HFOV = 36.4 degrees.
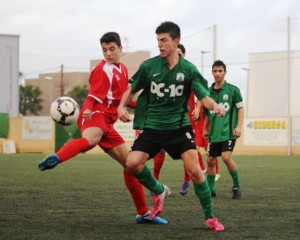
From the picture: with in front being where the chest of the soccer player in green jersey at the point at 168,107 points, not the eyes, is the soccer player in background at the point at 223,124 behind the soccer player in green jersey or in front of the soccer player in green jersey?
behind

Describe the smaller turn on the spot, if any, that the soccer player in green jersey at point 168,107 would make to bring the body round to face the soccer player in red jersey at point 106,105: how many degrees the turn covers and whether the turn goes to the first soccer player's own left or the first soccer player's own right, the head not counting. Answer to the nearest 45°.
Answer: approximately 135° to the first soccer player's own right

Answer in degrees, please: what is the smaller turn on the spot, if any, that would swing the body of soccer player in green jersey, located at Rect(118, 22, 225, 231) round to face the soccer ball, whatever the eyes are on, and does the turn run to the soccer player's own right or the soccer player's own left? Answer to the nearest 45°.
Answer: approximately 135° to the soccer player's own right

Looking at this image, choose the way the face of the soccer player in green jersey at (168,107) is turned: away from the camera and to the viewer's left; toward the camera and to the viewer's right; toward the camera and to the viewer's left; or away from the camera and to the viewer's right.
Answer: toward the camera and to the viewer's left

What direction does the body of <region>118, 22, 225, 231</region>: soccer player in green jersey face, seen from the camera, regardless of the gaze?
toward the camera
